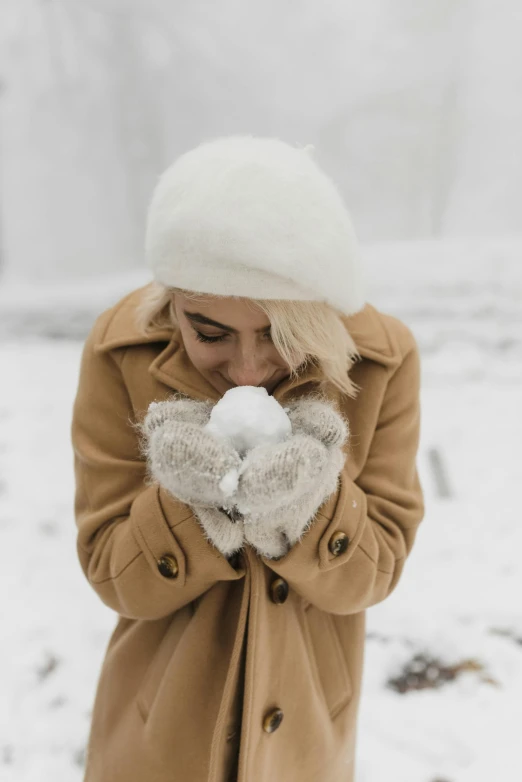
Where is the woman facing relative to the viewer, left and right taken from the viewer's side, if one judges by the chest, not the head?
facing the viewer
